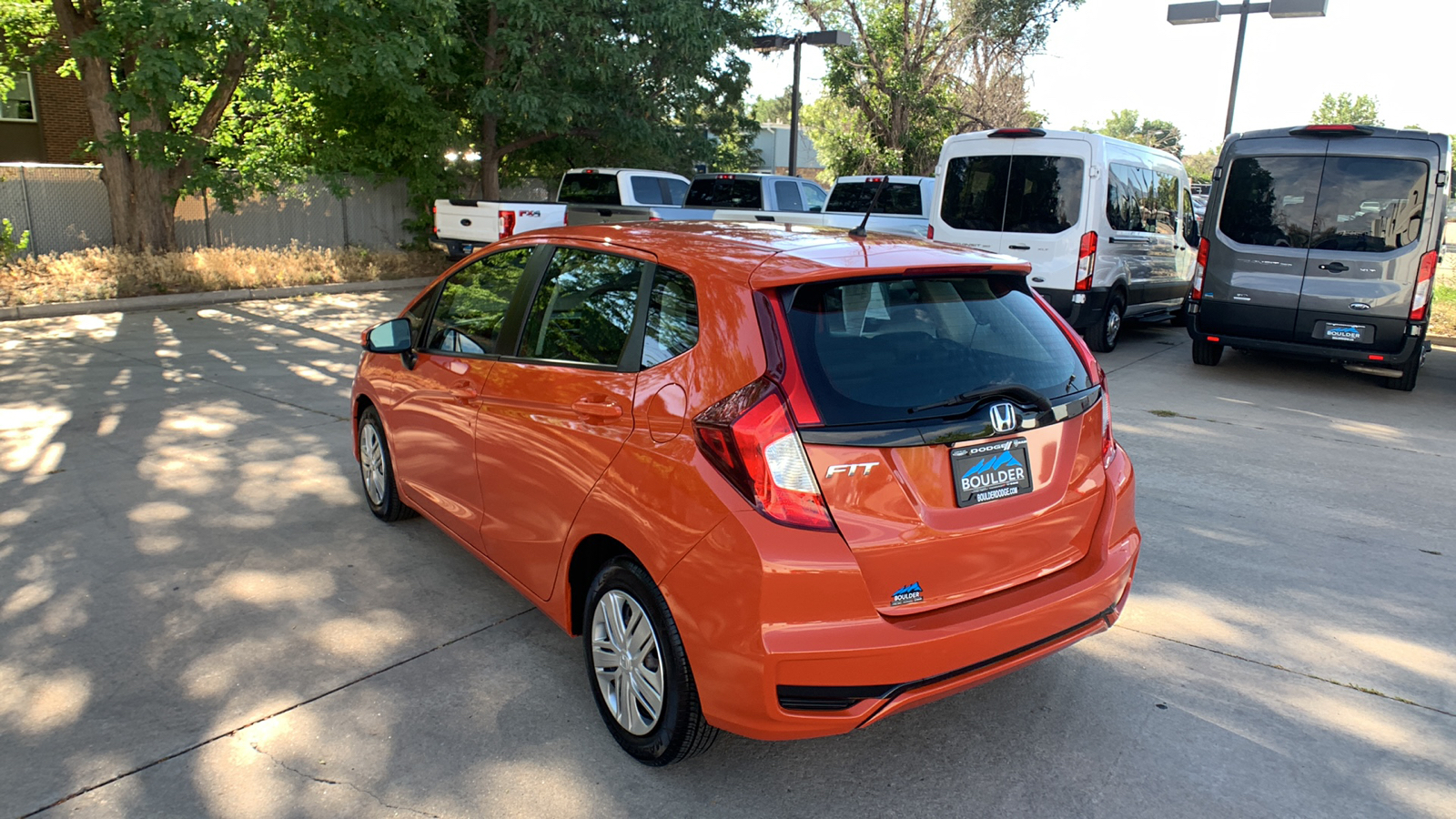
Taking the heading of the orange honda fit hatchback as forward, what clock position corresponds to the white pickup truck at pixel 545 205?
The white pickup truck is roughly at 1 o'clock from the orange honda fit hatchback.

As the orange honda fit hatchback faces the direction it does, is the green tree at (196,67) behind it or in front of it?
in front

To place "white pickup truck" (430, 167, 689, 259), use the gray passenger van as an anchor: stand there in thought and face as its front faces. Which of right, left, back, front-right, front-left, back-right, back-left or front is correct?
left

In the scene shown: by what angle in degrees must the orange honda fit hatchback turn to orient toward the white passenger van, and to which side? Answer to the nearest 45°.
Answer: approximately 45° to its right

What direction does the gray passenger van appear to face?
away from the camera

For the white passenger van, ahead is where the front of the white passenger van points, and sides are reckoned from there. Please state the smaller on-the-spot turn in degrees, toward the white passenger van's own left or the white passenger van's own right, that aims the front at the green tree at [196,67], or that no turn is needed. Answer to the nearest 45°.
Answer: approximately 135° to the white passenger van's own left

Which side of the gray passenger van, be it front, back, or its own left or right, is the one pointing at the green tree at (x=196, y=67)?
left

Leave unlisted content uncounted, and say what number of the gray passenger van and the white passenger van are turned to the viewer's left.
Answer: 0

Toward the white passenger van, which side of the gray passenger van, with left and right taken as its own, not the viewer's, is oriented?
left

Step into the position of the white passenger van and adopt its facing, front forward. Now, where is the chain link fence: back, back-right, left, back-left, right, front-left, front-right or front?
back-left

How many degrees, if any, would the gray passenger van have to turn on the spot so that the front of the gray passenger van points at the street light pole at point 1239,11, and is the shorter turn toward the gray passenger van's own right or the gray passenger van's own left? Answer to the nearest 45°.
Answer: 0° — it already faces it

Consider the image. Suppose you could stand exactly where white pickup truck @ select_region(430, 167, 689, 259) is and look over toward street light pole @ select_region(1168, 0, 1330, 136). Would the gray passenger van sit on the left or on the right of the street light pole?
right

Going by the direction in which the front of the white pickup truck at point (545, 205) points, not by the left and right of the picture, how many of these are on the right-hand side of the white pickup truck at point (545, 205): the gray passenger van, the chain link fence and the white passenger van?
2

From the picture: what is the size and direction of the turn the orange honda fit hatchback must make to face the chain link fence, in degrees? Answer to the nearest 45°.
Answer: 0° — it already faces it
